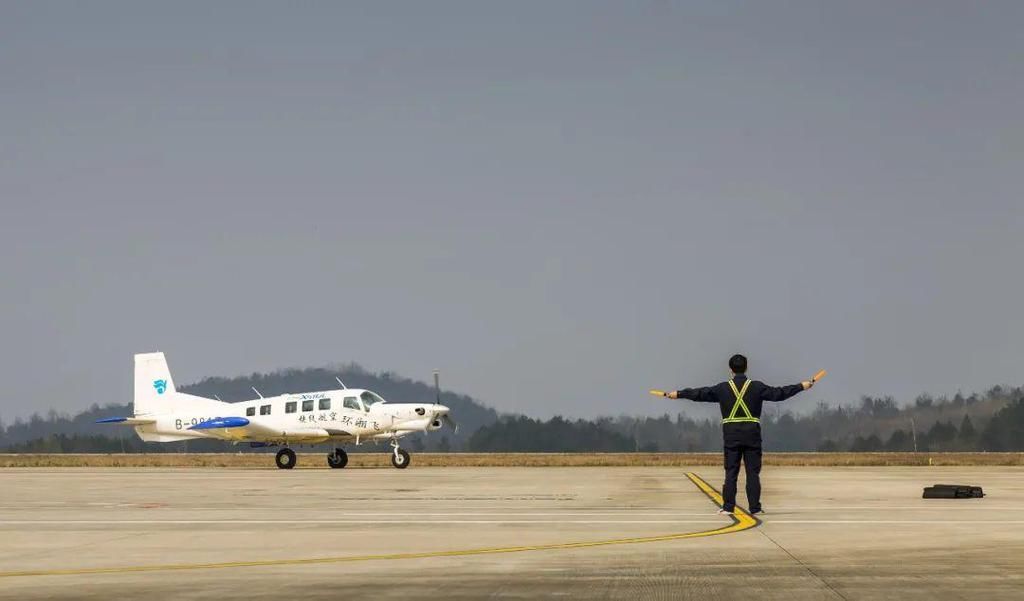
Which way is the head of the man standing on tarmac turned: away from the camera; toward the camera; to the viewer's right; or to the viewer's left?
away from the camera

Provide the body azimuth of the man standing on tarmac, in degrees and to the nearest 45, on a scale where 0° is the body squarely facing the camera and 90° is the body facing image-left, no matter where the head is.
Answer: approximately 180°

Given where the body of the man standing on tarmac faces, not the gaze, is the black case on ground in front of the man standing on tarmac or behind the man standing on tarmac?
in front
